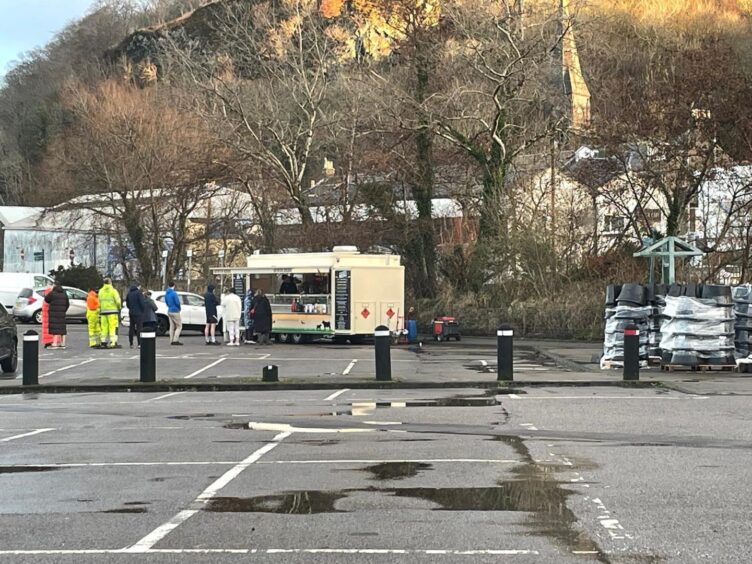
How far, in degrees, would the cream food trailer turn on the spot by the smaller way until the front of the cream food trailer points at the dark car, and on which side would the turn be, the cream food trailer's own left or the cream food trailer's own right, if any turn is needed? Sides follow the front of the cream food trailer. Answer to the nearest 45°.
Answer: approximately 90° to the cream food trailer's own right

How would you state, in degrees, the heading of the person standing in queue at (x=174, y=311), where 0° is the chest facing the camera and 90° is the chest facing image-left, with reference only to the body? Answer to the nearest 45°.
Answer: approximately 225°

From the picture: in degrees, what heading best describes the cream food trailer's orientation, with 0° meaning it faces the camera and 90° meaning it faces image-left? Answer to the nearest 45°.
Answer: approximately 315°

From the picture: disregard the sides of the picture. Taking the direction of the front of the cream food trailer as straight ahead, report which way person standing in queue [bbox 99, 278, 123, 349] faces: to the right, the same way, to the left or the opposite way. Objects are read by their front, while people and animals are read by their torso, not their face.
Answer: the opposite way

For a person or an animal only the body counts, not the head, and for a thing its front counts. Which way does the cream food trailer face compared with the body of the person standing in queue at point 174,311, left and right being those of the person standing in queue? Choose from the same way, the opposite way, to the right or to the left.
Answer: to the right
